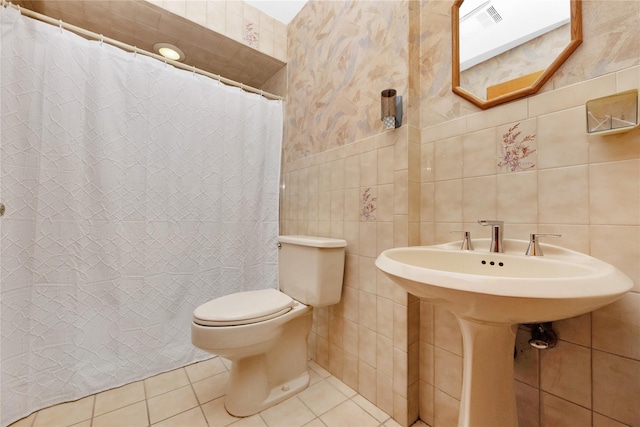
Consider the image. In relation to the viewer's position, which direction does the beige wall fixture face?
facing the viewer and to the left of the viewer

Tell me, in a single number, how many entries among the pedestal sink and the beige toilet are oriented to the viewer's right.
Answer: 0

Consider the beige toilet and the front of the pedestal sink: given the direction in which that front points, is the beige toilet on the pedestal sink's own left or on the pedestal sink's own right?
on the pedestal sink's own right

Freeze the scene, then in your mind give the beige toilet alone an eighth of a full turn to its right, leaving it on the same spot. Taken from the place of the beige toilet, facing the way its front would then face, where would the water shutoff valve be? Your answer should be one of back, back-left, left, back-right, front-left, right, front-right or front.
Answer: back-left

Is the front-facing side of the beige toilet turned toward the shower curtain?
no

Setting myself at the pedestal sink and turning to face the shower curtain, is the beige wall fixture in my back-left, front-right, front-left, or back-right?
back-right

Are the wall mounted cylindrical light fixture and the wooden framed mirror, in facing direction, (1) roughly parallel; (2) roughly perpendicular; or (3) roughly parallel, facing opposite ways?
roughly parallel

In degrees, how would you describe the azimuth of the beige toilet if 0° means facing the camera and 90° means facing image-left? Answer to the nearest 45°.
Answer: approximately 45°

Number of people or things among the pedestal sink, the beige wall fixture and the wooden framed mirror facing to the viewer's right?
0

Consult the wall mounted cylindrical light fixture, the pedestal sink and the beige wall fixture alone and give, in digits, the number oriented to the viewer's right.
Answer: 0

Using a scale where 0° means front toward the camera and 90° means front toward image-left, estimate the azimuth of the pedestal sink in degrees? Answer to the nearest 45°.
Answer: approximately 45°

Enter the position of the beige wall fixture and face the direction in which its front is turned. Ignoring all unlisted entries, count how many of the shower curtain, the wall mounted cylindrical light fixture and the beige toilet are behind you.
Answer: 0

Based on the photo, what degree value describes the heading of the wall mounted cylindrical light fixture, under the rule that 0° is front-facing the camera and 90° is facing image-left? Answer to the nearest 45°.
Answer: approximately 45°
